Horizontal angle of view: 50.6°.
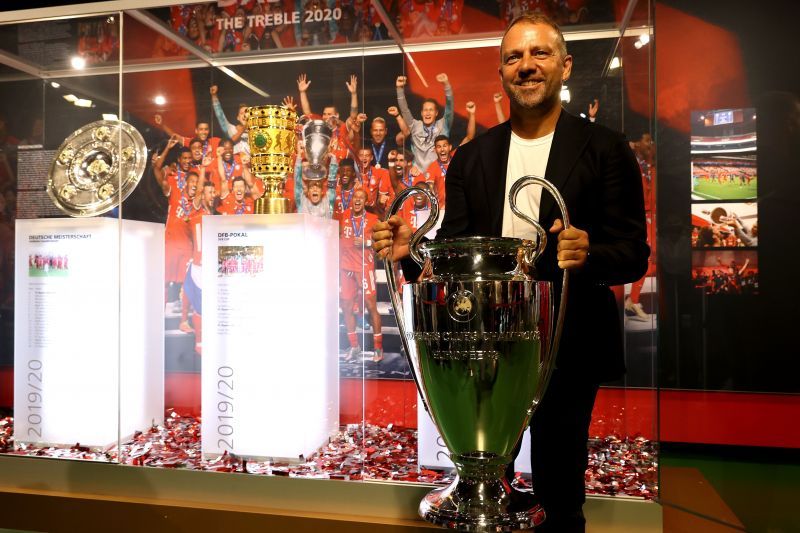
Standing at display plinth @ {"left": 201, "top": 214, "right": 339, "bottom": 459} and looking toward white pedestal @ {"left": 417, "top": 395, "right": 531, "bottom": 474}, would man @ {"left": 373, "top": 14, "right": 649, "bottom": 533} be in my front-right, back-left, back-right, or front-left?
front-right

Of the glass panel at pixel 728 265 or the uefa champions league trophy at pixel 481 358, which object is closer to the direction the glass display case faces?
the uefa champions league trophy

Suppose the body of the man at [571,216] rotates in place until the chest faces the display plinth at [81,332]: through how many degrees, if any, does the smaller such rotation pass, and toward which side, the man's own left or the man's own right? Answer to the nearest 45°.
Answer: approximately 90° to the man's own right

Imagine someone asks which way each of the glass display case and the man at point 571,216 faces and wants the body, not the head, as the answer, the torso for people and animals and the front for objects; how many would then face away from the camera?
0

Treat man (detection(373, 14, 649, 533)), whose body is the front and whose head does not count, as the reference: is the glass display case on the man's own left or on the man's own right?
on the man's own right

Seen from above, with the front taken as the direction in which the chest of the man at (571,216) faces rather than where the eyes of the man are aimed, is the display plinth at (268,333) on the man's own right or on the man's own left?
on the man's own right

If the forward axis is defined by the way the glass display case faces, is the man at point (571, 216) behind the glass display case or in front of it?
in front

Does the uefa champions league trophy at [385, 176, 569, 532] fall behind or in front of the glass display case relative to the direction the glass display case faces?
in front

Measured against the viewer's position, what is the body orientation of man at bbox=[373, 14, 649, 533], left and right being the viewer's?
facing the viewer and to the left of the viewer

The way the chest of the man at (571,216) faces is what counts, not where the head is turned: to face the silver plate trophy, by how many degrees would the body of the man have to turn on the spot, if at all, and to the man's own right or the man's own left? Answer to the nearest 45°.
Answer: approximately 90° to the man's own right

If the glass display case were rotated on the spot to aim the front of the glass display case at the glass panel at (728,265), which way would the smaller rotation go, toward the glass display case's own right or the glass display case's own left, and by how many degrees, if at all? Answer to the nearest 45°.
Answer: approximately 90° to the glass display case's own left

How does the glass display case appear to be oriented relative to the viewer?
toward the camera
